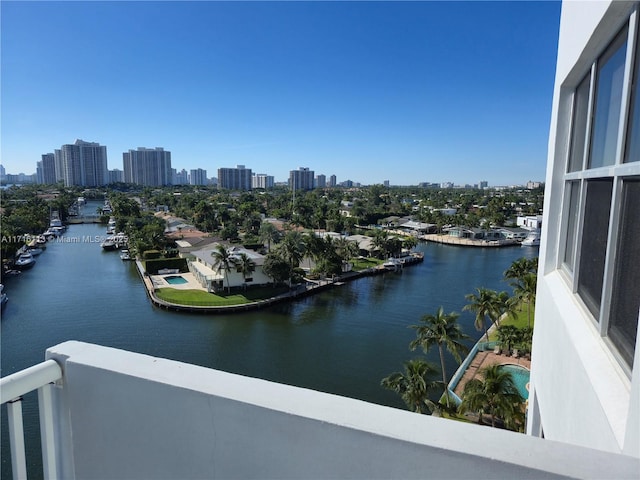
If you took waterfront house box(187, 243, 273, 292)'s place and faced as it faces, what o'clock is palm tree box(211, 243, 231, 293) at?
The palm tree is roughly at 11 o'clock from the waterfront house.

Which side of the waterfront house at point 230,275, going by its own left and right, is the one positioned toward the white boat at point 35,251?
right

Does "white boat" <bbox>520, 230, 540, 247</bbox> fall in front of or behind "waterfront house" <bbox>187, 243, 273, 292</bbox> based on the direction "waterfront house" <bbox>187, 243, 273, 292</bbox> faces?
behind

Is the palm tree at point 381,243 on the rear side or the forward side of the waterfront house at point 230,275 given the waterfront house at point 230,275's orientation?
on the rear side

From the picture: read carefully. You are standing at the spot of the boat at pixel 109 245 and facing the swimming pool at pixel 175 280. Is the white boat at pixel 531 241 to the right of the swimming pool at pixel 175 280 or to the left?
left

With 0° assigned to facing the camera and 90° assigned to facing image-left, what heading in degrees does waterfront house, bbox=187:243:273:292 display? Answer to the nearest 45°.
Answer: approximately 45°

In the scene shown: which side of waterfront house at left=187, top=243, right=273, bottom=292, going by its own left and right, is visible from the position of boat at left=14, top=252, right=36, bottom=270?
right

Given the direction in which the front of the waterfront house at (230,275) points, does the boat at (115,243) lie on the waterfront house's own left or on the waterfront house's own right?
on the waterfront house's own right

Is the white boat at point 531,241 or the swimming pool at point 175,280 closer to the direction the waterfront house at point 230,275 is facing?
the swimming pool

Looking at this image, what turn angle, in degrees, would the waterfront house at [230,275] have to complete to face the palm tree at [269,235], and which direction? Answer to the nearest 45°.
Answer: approximately 135° to its right

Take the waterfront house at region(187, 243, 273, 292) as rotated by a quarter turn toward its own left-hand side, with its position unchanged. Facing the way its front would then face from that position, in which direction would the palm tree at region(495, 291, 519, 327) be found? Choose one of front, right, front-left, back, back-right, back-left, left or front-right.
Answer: front
